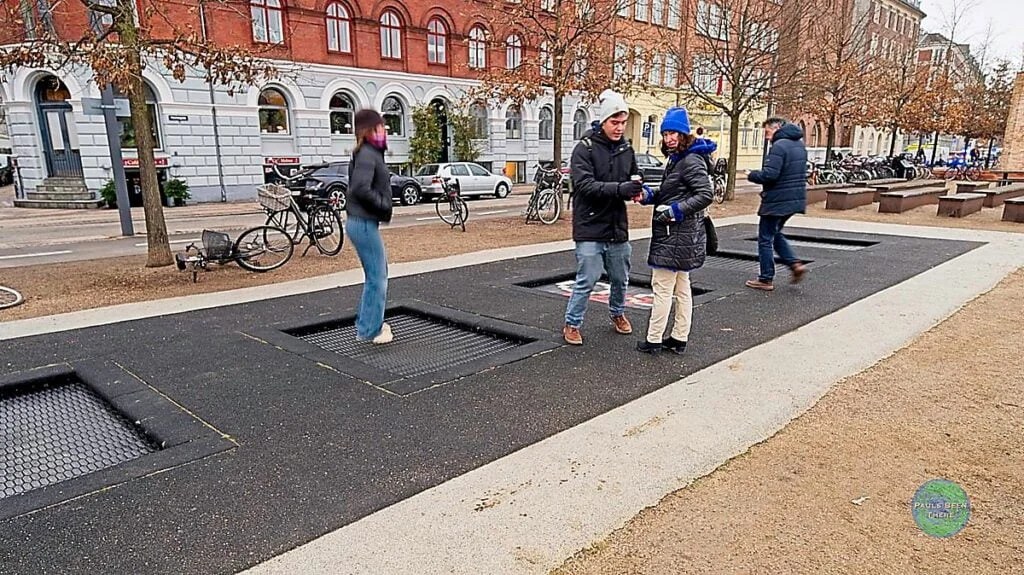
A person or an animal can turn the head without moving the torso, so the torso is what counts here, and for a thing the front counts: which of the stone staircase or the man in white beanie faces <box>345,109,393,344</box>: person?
the stone staircase

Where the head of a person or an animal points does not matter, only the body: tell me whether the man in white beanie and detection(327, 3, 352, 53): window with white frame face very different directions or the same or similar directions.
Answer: same or similar directions

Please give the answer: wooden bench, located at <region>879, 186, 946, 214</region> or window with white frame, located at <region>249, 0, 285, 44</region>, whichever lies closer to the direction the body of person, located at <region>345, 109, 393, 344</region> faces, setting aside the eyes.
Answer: the wooden bench

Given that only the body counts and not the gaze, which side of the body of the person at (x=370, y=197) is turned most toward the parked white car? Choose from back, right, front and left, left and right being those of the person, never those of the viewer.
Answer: left

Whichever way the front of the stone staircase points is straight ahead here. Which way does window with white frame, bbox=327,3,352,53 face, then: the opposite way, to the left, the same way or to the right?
the same way

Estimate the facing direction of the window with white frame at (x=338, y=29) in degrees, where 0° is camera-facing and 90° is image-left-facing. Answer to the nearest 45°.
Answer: approximately 315°

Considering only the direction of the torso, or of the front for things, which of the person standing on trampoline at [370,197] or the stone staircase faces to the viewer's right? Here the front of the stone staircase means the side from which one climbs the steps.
the person standing on trampoline

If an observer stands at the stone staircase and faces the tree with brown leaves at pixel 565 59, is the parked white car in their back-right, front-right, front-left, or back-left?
front-left

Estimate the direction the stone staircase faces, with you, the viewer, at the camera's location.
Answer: facing the viewer

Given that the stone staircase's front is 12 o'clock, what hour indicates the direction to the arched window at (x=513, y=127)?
The arched window is roughly at 9 o'clock from the stone staircase.

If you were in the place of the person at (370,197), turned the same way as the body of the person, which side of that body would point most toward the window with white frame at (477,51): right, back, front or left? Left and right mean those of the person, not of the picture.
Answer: left

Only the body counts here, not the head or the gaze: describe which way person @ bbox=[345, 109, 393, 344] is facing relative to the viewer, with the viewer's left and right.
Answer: facing to the right of the viewer

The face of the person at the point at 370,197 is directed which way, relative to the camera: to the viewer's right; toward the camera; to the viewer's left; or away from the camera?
to the viewer's right
